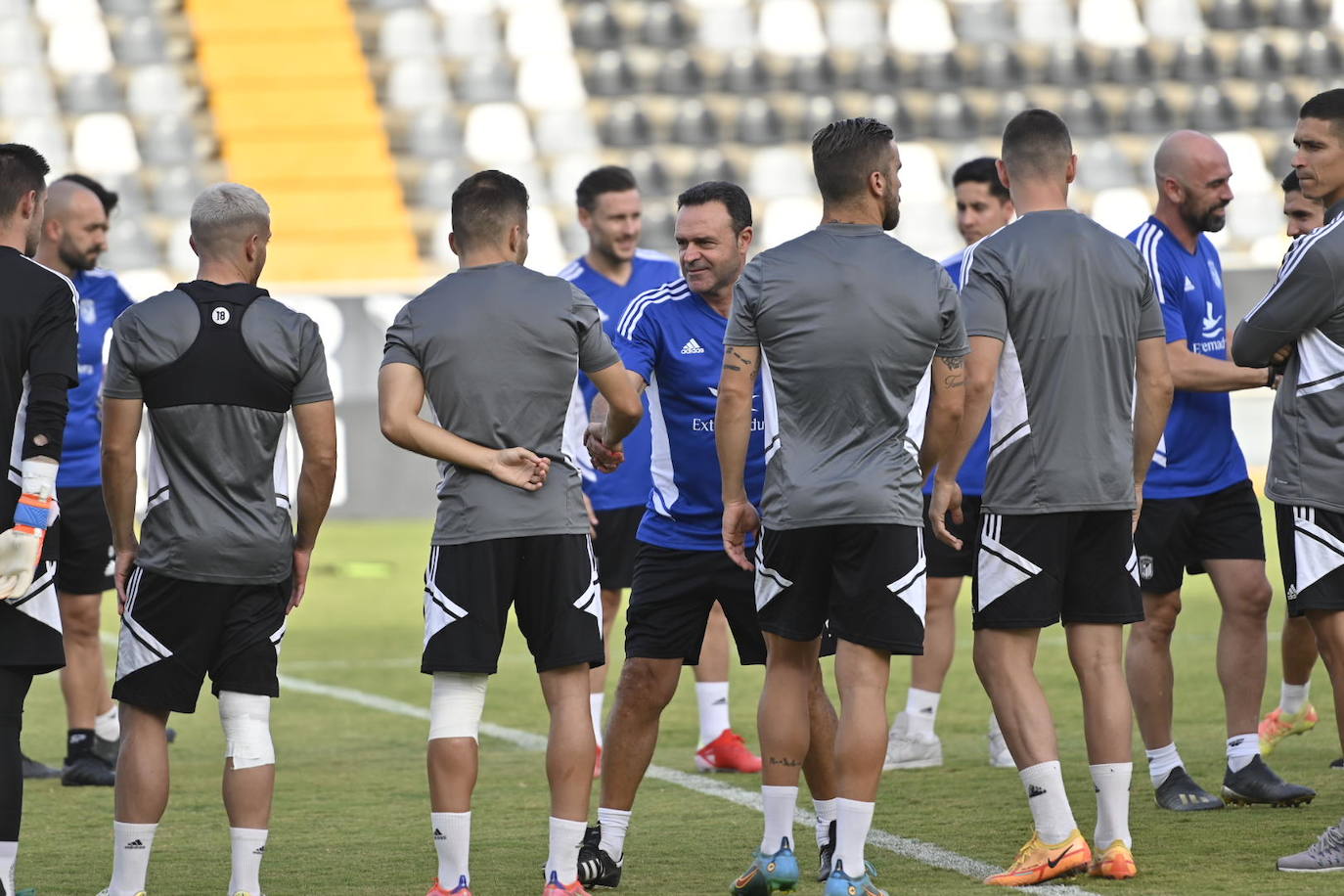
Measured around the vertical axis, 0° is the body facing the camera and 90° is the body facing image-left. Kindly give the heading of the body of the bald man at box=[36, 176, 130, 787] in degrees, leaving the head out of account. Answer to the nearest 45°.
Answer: approximately 315°

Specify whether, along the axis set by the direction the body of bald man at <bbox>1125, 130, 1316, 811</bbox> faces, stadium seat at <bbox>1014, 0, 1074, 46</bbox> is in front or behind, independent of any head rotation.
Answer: behind

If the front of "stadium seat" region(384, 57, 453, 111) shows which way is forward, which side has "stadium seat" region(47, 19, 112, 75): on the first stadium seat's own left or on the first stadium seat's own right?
on the first stadium seat's own right

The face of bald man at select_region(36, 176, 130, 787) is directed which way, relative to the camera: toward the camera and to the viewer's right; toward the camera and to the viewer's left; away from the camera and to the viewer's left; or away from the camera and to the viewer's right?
toward the camera and to the viewer's right

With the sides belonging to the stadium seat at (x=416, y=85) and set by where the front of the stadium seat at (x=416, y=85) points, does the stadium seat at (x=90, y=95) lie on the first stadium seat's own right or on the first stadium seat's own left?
on the first stadium seat's own right

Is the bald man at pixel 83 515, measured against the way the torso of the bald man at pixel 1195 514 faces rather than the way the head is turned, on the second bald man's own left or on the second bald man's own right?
on the second bald man's own right

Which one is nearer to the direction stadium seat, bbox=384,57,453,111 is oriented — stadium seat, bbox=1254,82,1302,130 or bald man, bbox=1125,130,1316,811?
the bald man

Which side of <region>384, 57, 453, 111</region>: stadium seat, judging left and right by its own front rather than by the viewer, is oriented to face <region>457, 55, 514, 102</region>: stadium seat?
left
